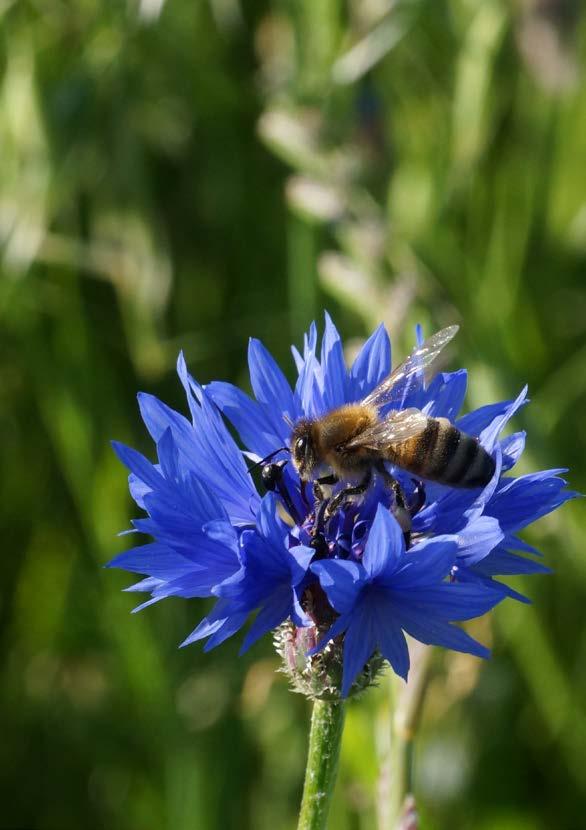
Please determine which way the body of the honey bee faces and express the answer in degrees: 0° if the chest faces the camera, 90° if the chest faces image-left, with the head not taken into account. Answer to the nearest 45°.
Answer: approximately 90°
